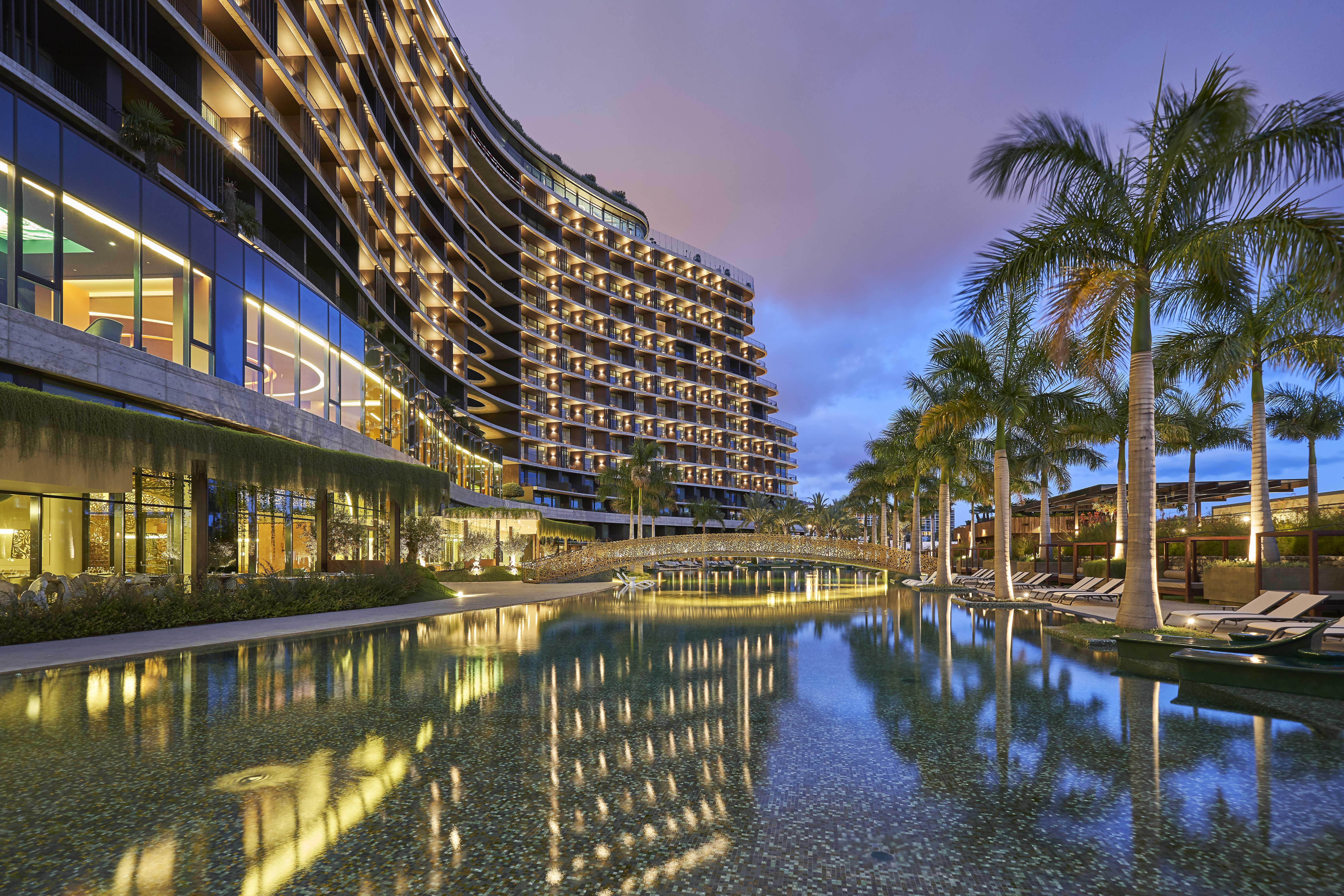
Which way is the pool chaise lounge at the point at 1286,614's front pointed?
to the viewer's left

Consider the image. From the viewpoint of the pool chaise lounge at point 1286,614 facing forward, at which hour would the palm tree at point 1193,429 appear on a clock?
The palm tree is roughly at 3 o'clock from the pool chaise lounge.

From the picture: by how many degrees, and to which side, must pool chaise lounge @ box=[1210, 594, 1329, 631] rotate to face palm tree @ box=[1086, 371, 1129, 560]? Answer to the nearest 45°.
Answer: approximately 90° to its right

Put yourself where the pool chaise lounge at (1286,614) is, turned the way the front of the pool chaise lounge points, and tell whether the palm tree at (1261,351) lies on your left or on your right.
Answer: on your right

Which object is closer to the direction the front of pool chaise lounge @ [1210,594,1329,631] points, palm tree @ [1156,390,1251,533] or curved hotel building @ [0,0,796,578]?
the curved hotel building
